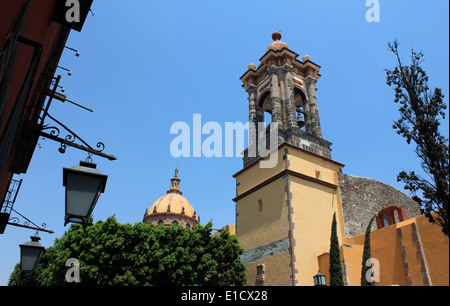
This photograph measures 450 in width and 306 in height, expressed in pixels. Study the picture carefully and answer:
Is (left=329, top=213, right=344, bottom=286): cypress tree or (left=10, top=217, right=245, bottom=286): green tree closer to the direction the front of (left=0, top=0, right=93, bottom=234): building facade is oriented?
the cypress tree

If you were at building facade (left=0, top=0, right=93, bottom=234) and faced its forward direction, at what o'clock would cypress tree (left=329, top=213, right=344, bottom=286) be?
The cypress tree is roughly at 11 o'clock from the building facade.

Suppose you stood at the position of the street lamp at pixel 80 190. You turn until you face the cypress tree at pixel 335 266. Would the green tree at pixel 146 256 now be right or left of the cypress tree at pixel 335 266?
left

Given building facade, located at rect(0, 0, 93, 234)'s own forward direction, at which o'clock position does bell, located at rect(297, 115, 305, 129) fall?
The bell is roughly at 11 o'clock from the building facade.

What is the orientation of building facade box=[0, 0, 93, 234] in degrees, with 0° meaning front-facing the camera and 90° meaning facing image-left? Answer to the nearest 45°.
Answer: approximately 270°

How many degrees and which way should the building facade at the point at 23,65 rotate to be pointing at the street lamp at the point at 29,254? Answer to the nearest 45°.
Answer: approximately 90° to its left

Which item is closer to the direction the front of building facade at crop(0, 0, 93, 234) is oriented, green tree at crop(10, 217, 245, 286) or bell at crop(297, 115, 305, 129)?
the bell

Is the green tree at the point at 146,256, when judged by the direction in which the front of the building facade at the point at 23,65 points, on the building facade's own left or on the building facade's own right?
on the building facade's own left

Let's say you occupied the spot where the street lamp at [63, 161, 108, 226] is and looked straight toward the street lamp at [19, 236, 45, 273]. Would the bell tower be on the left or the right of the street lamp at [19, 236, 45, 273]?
right

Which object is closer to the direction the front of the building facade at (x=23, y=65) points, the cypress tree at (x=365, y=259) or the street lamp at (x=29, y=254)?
the cypress tree
